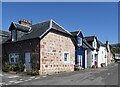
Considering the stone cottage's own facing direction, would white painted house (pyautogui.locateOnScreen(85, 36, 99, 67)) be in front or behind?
behind
